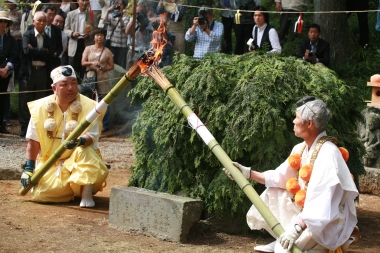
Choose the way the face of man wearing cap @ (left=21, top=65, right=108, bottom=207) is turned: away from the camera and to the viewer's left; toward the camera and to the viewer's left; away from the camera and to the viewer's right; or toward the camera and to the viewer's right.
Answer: toward the camera and to the viewer's right

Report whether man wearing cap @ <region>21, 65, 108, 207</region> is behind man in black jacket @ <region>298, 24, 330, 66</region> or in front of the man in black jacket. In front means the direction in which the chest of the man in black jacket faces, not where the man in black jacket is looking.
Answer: in front

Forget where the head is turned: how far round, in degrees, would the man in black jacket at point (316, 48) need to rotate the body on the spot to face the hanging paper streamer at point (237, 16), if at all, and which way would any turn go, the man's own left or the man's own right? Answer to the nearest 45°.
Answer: approximately 90° to the man's own right

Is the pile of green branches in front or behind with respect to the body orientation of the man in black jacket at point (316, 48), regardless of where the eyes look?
in front

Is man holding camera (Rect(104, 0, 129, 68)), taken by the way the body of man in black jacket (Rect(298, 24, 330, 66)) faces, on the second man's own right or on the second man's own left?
on the second man's own right

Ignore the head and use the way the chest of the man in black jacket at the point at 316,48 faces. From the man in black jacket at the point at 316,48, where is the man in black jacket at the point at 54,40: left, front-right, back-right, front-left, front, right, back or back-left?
right

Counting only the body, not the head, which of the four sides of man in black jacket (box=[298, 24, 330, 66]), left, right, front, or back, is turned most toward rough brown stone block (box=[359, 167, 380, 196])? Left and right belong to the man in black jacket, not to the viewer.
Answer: front

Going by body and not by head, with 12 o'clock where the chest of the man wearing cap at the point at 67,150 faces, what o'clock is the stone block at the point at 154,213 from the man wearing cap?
The stone block is roughly at 11 o'clock from the man wearing cap.

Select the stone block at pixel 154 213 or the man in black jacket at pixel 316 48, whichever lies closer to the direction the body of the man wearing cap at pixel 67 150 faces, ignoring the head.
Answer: the stone block

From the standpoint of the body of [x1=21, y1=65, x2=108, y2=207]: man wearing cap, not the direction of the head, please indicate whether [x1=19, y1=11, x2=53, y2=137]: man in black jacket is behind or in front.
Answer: behind

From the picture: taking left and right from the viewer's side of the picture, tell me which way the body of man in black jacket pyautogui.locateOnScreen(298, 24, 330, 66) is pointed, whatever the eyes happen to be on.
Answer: facing the viewer
